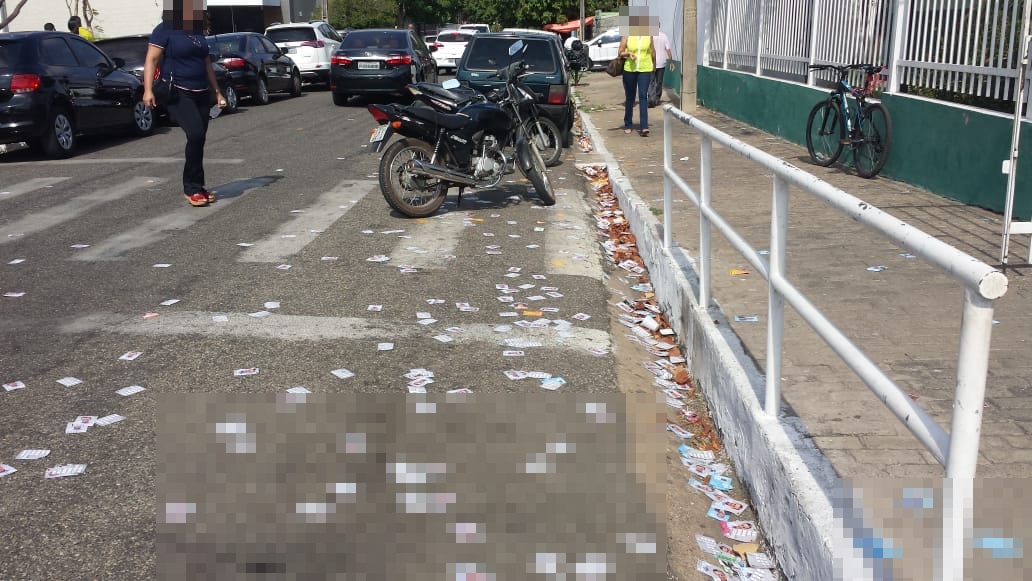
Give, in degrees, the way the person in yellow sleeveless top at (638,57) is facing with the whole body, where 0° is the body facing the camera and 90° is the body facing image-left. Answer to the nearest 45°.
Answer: approximately 0°

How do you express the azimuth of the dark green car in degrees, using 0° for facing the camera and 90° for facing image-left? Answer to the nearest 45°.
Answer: approximately 180°

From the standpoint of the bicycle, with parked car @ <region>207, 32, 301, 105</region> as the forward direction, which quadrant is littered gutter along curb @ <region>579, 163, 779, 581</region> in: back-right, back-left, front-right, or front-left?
back-left

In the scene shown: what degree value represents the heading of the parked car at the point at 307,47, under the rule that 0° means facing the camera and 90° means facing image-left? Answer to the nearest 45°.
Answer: approximately 225°

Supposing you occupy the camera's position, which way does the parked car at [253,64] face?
facing away from the viewer and to the right of the viewer

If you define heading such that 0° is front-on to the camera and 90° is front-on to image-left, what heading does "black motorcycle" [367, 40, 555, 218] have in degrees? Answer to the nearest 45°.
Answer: approximately 225°

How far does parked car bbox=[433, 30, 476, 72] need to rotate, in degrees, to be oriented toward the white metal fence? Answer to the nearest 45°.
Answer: approximately 180°

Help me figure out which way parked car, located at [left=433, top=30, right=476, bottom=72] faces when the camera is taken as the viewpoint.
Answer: facing away from the viewer

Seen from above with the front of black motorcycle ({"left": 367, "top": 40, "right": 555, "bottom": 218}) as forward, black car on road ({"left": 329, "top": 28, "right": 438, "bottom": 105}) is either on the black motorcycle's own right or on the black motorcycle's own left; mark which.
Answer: on the black motorcycle's own left

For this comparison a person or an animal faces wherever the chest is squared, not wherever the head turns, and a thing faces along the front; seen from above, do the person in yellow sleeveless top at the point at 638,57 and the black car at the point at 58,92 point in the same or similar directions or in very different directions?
very different directions

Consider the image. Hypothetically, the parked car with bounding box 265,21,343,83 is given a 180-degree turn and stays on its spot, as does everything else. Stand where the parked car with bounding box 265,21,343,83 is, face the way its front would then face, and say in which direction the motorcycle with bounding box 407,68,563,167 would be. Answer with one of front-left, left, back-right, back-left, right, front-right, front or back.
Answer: front-left

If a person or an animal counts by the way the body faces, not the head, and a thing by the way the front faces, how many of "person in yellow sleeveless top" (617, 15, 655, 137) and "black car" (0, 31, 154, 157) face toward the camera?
1

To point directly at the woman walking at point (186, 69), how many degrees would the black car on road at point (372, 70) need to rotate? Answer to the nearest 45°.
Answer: approximately 180°

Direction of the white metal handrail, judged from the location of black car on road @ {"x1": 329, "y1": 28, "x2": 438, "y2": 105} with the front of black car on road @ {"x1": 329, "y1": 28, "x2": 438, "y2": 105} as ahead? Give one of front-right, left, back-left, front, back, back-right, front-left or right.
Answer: back
